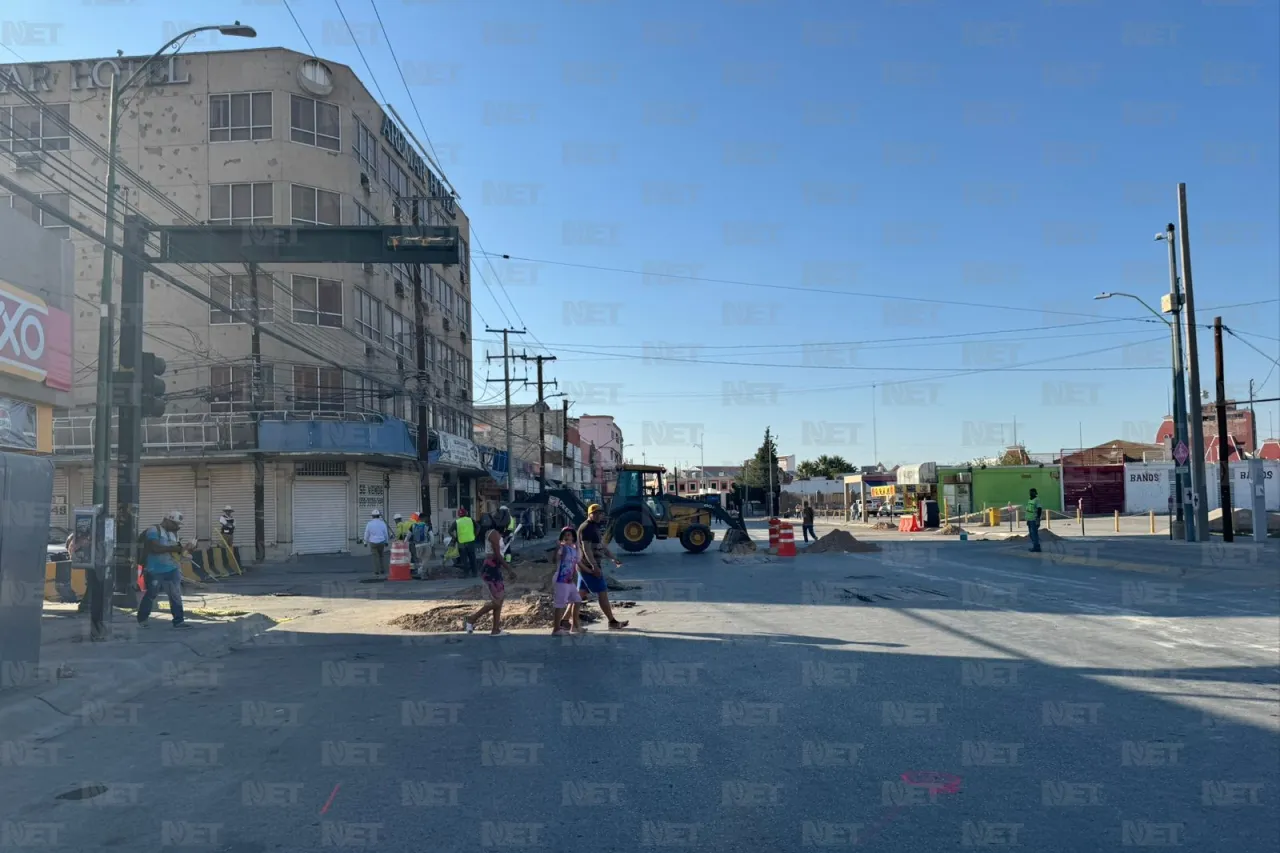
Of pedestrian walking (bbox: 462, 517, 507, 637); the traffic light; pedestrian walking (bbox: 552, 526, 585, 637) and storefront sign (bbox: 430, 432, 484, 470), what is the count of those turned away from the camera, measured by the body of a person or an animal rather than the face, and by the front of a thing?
0

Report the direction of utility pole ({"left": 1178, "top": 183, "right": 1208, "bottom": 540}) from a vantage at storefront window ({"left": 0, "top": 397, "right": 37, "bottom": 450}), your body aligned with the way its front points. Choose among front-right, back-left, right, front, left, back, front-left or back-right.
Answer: front-left

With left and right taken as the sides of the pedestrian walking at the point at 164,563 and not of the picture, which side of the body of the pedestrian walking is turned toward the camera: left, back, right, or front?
right

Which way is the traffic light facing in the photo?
to the viewer's right

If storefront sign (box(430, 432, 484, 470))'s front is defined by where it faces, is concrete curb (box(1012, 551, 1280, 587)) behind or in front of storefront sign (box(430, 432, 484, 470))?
in front

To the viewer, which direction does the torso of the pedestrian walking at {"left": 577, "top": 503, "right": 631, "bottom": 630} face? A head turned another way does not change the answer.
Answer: to the viewer's right

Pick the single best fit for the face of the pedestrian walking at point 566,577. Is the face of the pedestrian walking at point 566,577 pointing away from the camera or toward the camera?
toward the camera

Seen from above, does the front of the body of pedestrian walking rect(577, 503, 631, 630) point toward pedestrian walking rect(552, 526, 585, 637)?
no
